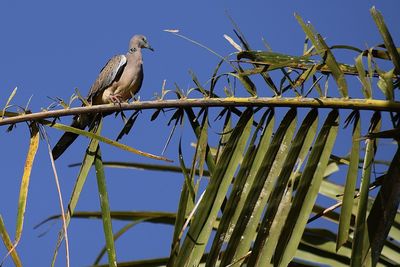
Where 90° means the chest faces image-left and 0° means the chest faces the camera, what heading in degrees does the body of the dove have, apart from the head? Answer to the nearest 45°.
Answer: approximately 270°
